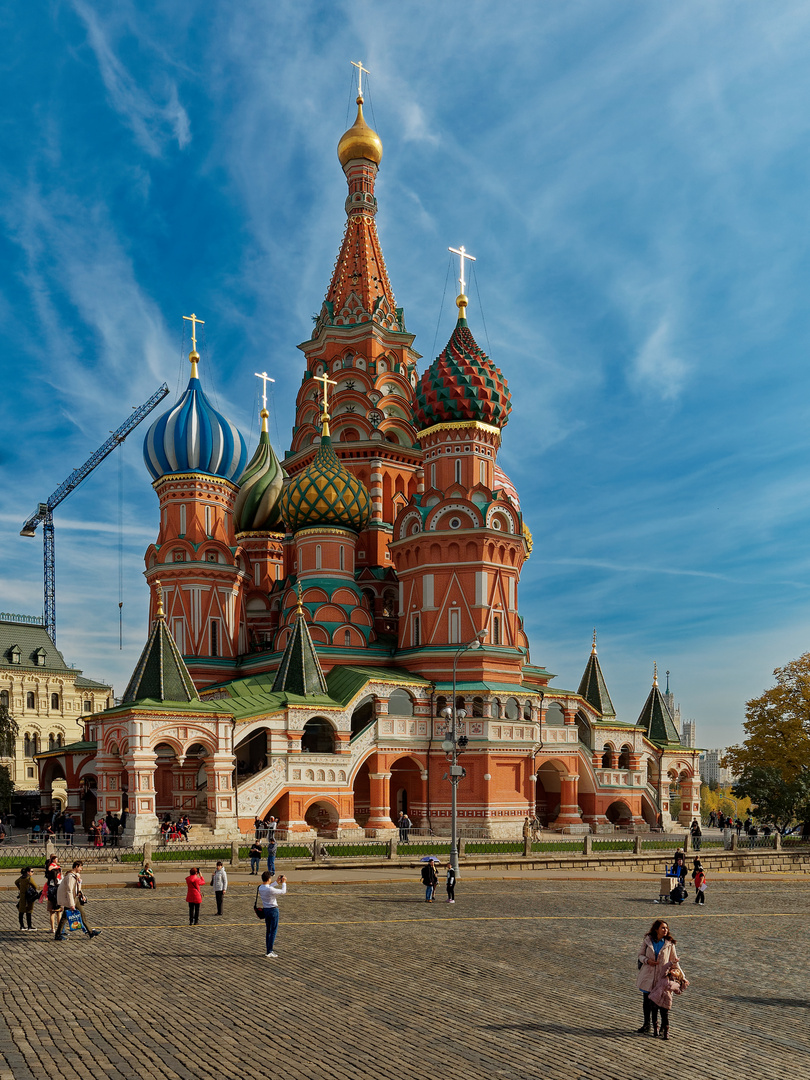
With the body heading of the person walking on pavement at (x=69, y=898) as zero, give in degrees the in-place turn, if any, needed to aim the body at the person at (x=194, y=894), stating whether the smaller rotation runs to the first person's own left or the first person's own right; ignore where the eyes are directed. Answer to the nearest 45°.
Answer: approximately 45° to the first person's own left

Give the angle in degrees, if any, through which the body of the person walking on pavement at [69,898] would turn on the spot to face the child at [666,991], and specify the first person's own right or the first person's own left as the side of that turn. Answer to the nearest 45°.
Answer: approximately 45° to the first person's own right

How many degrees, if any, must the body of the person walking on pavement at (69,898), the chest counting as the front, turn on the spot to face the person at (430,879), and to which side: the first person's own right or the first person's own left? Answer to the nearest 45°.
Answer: approximately 45° to the first person's own left

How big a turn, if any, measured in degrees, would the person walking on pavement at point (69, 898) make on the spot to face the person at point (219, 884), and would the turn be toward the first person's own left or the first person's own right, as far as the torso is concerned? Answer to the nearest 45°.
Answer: approximately 45° to the first person's own left

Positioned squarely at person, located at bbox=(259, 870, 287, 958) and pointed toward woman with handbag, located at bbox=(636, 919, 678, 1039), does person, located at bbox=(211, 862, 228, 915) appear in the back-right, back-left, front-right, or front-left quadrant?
back-left

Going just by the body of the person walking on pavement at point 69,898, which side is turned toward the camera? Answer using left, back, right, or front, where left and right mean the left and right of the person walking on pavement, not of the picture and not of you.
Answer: right

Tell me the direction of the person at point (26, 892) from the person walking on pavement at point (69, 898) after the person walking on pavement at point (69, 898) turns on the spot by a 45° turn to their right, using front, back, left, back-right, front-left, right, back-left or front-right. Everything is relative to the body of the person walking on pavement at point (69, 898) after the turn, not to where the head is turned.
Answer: back
